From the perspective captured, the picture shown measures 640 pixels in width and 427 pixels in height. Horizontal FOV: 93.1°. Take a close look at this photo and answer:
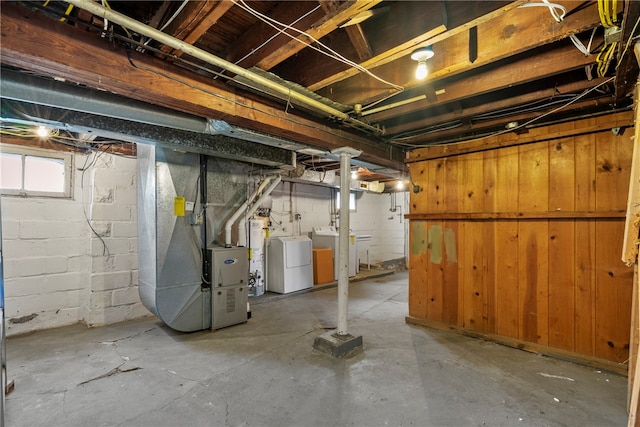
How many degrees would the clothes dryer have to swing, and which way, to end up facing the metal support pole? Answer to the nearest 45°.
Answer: approximately 45° to its right

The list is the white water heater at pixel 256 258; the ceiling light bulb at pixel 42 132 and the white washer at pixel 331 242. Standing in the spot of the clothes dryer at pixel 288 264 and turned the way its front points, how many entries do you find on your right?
2

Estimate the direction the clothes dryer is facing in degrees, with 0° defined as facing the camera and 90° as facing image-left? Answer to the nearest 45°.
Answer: approximately 315°

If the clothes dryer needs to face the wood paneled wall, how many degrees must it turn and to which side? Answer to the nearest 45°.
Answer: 0° — it already faces it

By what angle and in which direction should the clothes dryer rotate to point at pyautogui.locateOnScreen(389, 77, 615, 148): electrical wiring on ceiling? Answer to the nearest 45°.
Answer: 0° — it already faces it

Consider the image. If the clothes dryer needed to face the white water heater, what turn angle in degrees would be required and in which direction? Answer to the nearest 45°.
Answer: approximately 90° to its right

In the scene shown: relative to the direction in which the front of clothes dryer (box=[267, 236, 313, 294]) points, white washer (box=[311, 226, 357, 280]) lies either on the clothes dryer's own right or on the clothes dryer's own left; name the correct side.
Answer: on the clothes dryer's own left

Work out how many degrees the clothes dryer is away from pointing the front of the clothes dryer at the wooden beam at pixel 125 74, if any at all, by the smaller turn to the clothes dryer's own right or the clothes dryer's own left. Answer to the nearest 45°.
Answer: approximately 45° to the clothes dryer's own right

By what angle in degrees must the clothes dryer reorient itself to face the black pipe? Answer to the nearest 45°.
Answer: approximately 90° to its right

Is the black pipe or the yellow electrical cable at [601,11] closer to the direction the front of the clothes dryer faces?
the yellow electrical cable

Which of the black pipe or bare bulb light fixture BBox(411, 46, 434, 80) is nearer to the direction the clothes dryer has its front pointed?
the bare bulb light fixture

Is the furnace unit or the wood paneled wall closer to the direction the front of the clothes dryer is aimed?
the wood paneled wall
